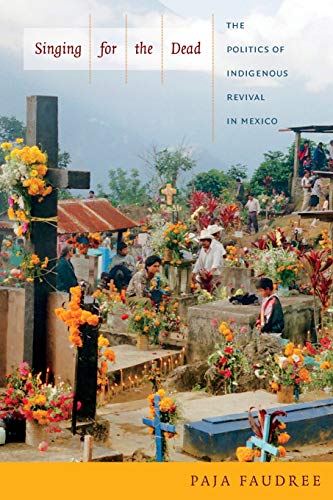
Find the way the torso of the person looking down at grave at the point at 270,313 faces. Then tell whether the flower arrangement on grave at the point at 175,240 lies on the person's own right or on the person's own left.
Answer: on the person's own right

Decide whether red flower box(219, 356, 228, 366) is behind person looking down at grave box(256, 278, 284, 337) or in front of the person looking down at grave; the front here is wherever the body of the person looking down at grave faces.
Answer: in front

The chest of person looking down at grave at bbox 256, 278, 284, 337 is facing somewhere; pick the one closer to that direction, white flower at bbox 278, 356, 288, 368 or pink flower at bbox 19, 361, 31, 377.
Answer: the pink flower

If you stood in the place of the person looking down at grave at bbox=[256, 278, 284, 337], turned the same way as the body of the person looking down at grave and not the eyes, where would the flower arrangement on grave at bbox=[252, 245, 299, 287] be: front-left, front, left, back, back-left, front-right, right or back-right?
back-right

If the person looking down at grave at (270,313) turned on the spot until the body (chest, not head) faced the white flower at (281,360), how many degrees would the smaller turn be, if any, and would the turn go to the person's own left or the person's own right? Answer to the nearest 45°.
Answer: approximately 45° to the person's own left

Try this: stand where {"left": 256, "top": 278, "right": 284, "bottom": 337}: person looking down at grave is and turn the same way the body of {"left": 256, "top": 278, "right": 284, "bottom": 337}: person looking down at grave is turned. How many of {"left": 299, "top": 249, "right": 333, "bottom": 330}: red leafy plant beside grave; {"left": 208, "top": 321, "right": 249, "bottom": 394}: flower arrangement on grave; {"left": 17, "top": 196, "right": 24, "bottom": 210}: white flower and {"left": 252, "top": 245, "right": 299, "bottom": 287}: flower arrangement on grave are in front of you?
2

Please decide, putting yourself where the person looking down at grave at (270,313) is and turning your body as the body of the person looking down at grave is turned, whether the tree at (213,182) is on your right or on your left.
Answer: on your right

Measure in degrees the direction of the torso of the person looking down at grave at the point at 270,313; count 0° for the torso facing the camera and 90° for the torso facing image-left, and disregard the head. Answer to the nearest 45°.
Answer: approximately 45°

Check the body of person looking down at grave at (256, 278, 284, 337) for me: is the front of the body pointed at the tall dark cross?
yes

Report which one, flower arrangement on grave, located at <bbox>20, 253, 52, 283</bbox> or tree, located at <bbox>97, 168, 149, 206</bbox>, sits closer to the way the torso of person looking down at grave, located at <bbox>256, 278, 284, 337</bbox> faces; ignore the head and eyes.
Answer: the flower arrangement on grave

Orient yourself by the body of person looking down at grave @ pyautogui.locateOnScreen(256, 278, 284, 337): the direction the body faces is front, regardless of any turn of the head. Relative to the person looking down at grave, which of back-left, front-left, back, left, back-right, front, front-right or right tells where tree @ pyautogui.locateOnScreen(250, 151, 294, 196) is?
back-right
